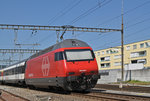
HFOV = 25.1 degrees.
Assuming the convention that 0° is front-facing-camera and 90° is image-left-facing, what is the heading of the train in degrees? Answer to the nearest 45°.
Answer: approximately 315°

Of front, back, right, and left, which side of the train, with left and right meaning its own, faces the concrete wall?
left
